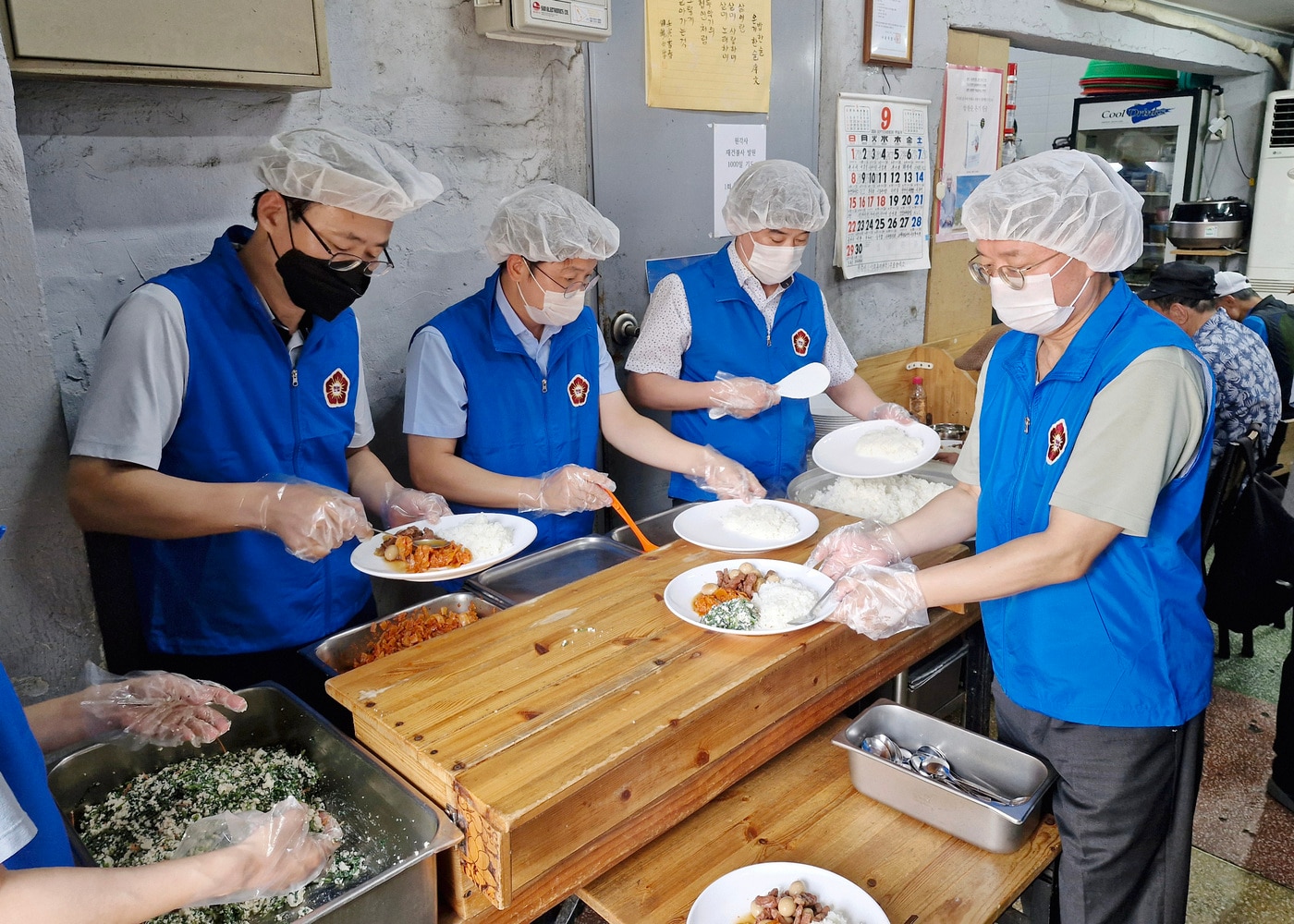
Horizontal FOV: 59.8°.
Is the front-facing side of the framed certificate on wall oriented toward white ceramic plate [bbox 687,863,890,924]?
yes

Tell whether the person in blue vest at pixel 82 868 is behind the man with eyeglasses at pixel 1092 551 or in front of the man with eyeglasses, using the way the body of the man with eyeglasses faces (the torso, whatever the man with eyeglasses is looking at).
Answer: in front

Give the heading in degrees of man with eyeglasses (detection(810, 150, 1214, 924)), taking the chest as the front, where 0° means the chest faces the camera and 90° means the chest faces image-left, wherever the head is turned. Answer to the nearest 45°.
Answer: approximately 45°

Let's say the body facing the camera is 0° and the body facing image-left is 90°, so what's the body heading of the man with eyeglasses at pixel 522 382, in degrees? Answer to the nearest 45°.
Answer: approximately 315°

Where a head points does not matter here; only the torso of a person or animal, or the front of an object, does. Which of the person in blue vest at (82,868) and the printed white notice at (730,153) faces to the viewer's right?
the person in blue vest

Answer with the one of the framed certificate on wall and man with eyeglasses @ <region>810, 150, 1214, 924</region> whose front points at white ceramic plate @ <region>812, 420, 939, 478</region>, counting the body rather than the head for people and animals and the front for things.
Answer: the framed certificate on wall

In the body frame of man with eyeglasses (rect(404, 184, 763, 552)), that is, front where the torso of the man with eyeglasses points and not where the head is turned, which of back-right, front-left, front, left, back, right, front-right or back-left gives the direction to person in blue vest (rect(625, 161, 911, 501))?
left

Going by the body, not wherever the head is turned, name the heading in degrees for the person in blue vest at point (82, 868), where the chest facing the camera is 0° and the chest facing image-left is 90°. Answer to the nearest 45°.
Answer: approximately 270°

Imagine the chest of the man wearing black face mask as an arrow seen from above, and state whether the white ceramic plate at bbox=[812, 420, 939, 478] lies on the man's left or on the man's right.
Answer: on the man's left

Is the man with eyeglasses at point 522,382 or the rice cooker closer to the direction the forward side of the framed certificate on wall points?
the man with eyeglasses
